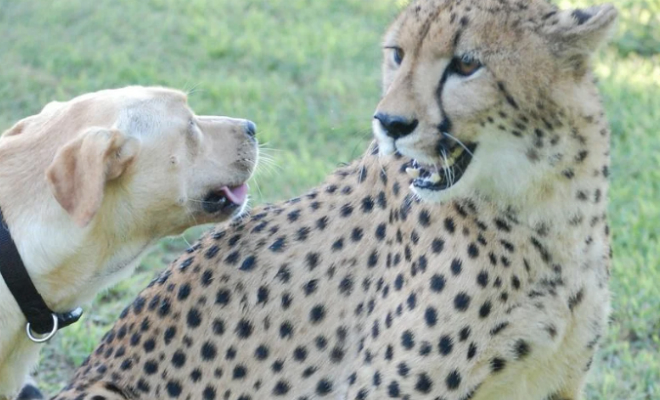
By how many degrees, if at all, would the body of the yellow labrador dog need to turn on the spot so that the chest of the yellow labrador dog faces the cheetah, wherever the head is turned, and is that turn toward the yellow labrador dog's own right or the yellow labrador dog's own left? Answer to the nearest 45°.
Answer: approximately 45° to the yellow labrador dog's own right

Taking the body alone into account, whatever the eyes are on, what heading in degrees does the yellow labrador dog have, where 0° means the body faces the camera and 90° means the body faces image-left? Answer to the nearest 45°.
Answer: approximately 270°
